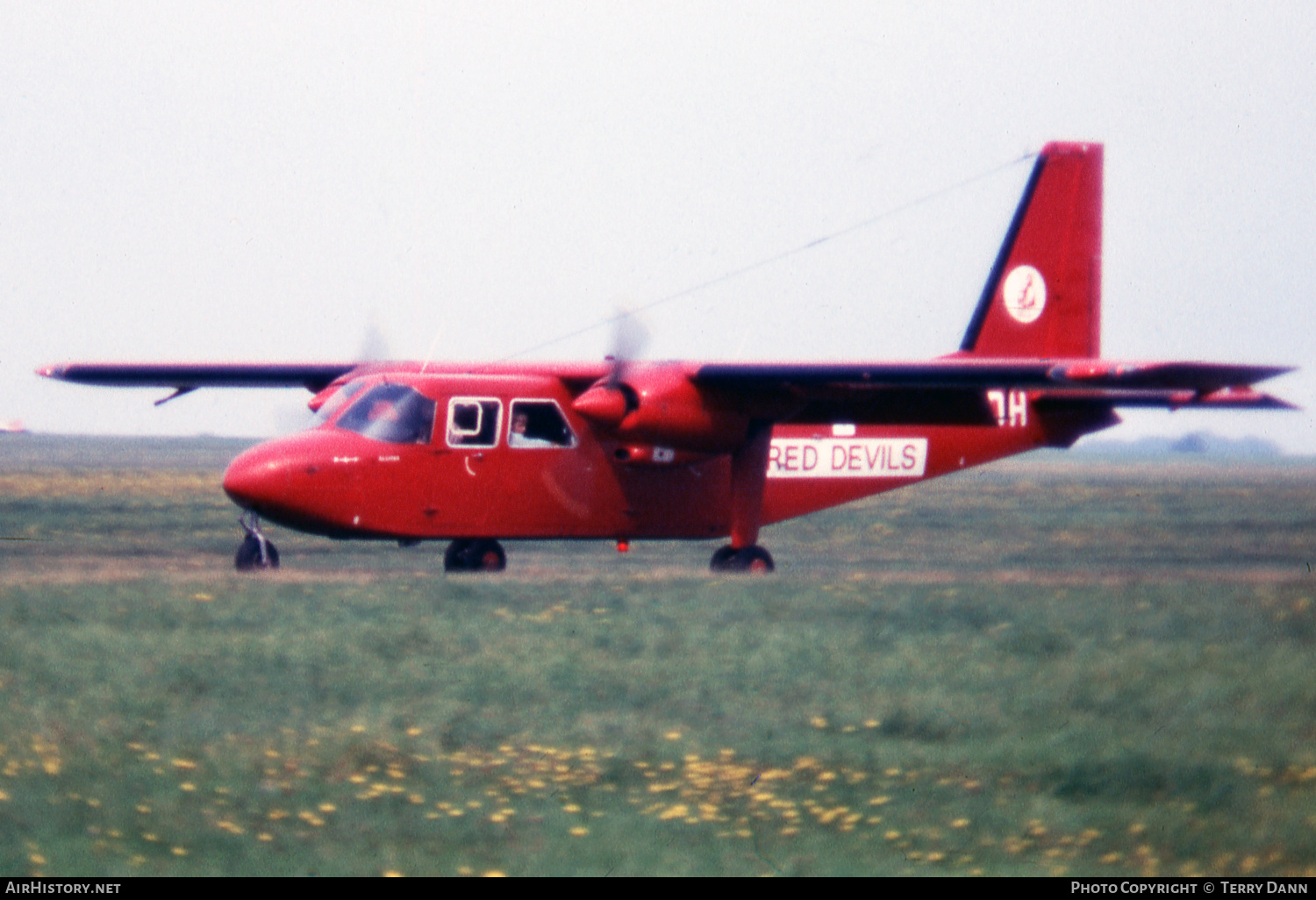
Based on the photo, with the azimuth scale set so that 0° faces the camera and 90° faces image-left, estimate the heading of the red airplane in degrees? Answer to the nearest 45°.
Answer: approximately 45°
